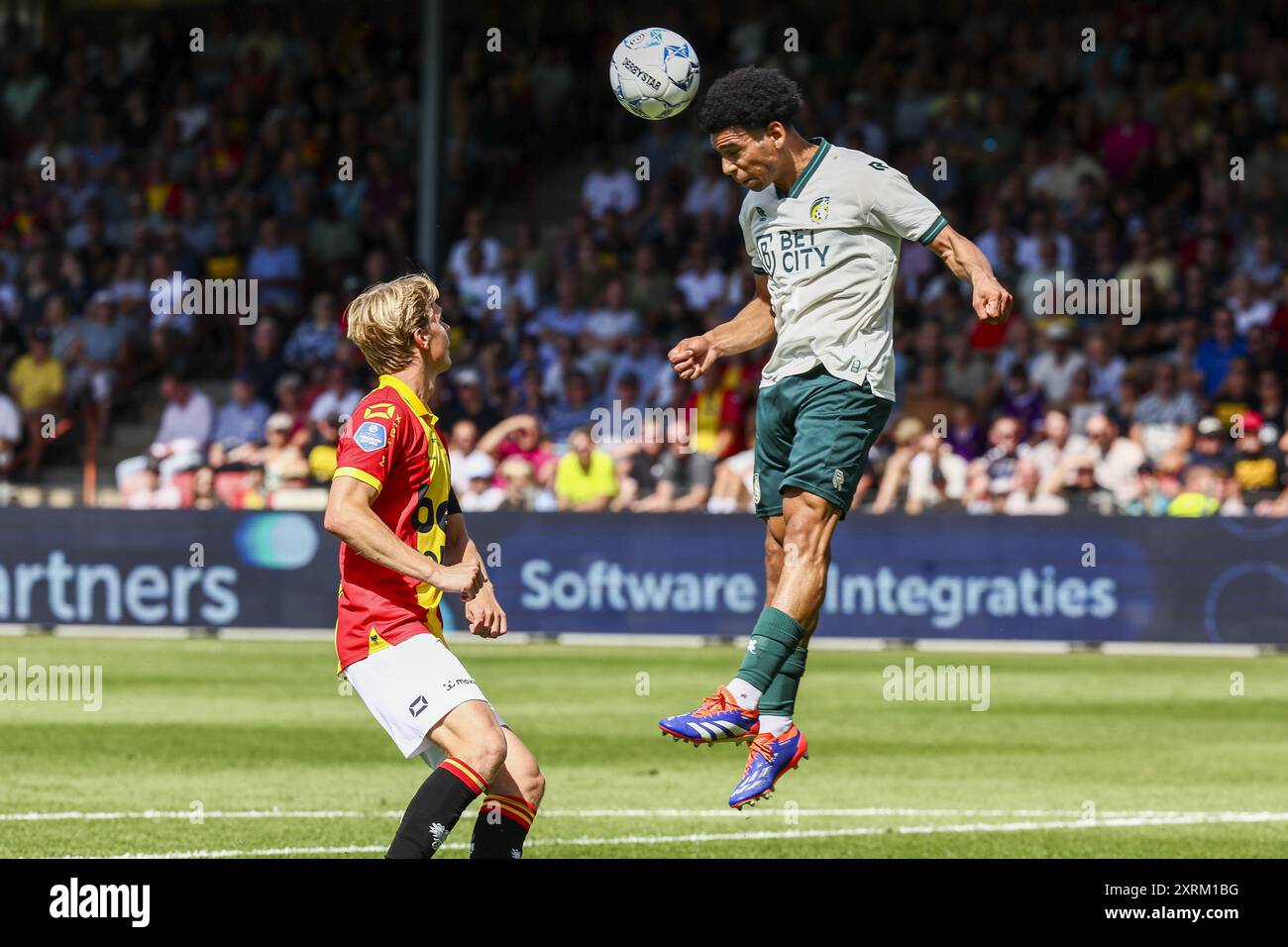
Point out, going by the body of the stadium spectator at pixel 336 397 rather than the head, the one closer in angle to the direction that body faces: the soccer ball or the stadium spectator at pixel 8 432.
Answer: the soccer ball

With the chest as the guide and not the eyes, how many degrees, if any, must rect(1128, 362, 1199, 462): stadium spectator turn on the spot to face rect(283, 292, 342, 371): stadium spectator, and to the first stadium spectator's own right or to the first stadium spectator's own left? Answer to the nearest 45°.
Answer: approximately 90° to the first stadium spectator's own right

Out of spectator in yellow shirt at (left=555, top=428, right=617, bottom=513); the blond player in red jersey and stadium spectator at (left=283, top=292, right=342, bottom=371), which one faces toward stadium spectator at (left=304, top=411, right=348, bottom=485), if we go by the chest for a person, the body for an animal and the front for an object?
stadium spectator at (left=283, top=292, right=342, bottom=371)

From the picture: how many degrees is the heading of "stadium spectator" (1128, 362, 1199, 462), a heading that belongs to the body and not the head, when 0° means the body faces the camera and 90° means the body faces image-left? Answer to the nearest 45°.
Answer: approximately 0°

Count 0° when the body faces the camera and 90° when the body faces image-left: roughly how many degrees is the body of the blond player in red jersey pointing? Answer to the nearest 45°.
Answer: approximately 270°

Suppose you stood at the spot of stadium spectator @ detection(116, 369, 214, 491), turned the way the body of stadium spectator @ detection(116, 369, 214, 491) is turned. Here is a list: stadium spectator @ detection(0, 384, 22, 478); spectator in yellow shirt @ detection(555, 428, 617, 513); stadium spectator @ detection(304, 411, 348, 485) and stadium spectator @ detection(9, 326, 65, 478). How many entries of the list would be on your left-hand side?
2

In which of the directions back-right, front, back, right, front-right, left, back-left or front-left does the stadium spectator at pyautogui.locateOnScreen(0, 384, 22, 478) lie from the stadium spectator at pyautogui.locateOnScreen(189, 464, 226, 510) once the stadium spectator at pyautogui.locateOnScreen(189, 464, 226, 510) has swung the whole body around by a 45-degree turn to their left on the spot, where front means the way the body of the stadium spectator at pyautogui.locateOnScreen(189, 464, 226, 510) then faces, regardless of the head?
back

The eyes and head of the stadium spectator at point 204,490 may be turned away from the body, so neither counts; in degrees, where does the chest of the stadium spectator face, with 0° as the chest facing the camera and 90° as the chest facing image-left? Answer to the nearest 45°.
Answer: approximately 0°

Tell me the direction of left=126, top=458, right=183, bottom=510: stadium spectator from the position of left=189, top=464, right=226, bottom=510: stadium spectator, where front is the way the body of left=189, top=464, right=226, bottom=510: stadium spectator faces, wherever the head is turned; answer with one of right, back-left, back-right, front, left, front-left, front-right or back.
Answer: back-right

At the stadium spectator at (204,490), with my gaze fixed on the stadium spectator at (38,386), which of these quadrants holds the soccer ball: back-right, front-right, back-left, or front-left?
back-left

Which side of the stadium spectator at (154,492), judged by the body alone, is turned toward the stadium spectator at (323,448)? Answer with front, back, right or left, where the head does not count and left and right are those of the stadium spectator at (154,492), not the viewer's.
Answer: left
